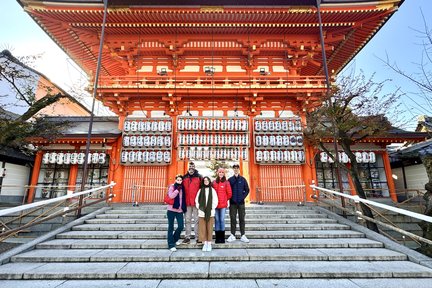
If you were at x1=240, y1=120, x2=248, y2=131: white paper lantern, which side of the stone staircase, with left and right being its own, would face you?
back

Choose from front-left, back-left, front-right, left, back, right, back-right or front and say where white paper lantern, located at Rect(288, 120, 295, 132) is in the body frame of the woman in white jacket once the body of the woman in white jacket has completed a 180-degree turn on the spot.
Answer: front-right

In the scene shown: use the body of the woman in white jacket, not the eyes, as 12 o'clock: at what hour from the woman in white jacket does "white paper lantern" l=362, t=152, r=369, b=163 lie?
The white paper lantern is roughly at 8 o'clock from the woman in white jacket.

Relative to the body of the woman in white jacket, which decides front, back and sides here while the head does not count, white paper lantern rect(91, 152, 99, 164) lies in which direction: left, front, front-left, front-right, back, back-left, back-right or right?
back-right

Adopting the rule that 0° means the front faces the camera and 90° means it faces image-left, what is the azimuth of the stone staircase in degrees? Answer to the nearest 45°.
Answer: approximately 0°

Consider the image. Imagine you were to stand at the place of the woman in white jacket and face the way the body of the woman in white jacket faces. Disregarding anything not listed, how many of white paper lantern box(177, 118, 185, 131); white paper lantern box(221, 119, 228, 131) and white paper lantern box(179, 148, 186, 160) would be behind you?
3

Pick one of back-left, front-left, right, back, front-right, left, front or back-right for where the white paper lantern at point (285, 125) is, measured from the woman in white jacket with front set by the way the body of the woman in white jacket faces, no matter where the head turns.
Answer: back-left

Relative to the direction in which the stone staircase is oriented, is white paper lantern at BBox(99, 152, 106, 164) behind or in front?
behind

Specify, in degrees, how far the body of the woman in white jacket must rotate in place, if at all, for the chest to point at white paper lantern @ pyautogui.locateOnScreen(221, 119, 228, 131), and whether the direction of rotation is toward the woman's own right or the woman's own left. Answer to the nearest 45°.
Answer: approximately 180°

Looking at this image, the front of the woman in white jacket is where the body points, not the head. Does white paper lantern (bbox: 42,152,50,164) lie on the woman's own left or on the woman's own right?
on the woman's own right

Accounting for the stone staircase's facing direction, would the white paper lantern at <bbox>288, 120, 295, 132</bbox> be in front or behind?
behind

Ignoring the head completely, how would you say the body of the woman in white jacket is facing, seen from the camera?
toward the camera
